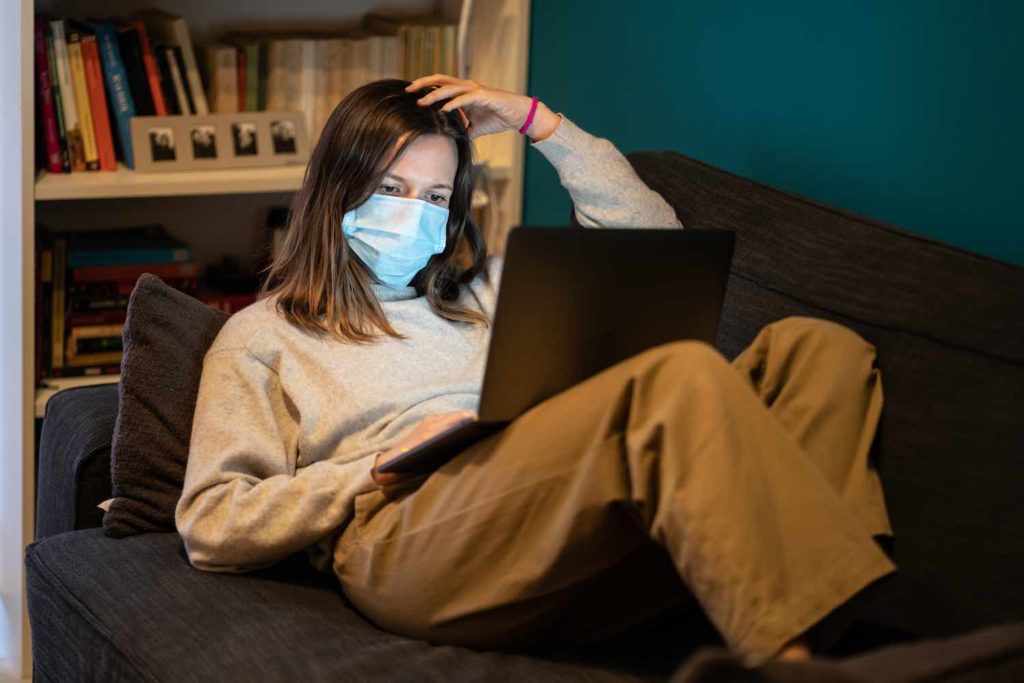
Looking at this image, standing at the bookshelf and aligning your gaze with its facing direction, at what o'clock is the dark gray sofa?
The dark gray sofa is roughly at 11 o'clock from the bookshelf.

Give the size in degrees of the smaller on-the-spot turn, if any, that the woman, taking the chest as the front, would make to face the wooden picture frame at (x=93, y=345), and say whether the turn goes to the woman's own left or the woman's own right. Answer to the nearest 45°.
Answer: approximately 180°

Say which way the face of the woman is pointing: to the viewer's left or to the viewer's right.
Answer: to the viewer's right

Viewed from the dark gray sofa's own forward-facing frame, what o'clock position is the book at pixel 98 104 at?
The book is roughly at 3 o'clock from the dark gray sofa.

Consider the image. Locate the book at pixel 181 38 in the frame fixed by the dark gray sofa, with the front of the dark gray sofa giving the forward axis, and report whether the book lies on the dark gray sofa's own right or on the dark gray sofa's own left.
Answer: on the dark gray sofa's own right

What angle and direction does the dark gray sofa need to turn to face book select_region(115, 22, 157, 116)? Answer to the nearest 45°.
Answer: approximately 90° to its right

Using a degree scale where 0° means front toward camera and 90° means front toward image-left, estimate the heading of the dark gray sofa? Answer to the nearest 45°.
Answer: approximately 45°

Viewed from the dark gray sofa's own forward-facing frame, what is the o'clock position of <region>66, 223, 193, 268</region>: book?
The book is roughly at 3 o'clock from the dark gray sofa.
